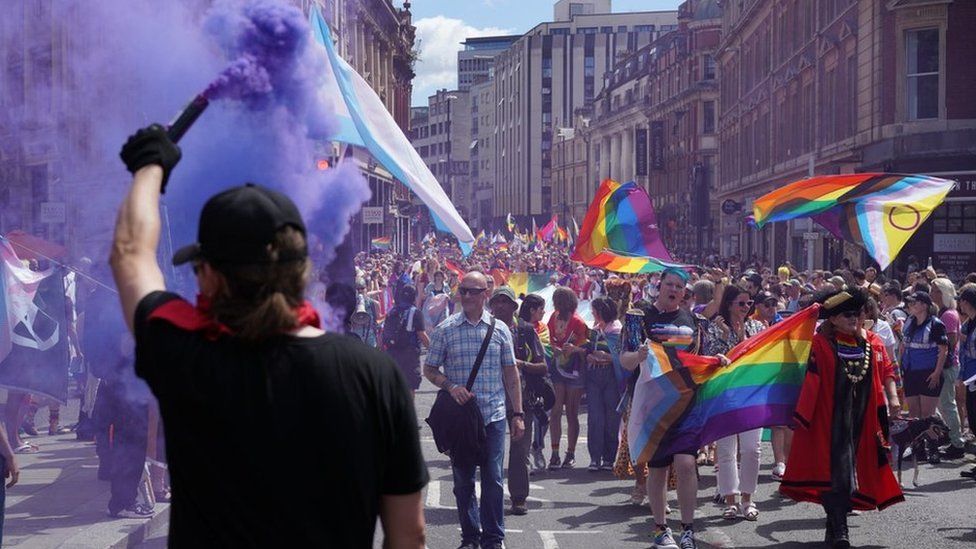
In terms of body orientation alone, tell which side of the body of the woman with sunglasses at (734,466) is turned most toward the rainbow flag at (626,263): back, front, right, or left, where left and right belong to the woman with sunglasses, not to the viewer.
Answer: back

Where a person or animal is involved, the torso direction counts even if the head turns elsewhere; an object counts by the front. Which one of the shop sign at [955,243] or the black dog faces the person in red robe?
the shop sign

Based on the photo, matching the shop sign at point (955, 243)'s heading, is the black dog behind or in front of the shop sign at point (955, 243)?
in front

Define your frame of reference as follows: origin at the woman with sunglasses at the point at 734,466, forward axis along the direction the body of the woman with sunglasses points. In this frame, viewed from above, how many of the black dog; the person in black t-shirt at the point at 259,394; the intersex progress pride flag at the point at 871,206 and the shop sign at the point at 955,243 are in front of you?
1

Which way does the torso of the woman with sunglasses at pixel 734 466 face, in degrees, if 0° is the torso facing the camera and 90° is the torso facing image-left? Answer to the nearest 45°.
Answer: approximately 0°

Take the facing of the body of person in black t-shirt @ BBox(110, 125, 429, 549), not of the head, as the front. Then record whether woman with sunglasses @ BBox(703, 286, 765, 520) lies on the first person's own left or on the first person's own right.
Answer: on the first person's own right

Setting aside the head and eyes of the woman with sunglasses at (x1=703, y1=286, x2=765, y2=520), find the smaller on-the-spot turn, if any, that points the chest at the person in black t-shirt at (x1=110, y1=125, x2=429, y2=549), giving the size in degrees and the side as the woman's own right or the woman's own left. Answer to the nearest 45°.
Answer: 0° — they already face them

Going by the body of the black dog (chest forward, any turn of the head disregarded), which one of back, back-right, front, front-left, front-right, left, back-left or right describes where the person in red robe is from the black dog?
right

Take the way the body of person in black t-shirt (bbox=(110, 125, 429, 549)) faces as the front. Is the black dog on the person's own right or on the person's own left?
on the person's own right

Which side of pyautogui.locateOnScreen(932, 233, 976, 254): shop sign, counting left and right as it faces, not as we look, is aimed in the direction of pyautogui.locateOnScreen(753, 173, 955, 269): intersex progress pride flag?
front

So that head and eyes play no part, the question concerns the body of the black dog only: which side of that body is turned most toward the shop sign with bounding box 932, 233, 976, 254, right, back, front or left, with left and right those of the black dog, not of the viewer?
left
